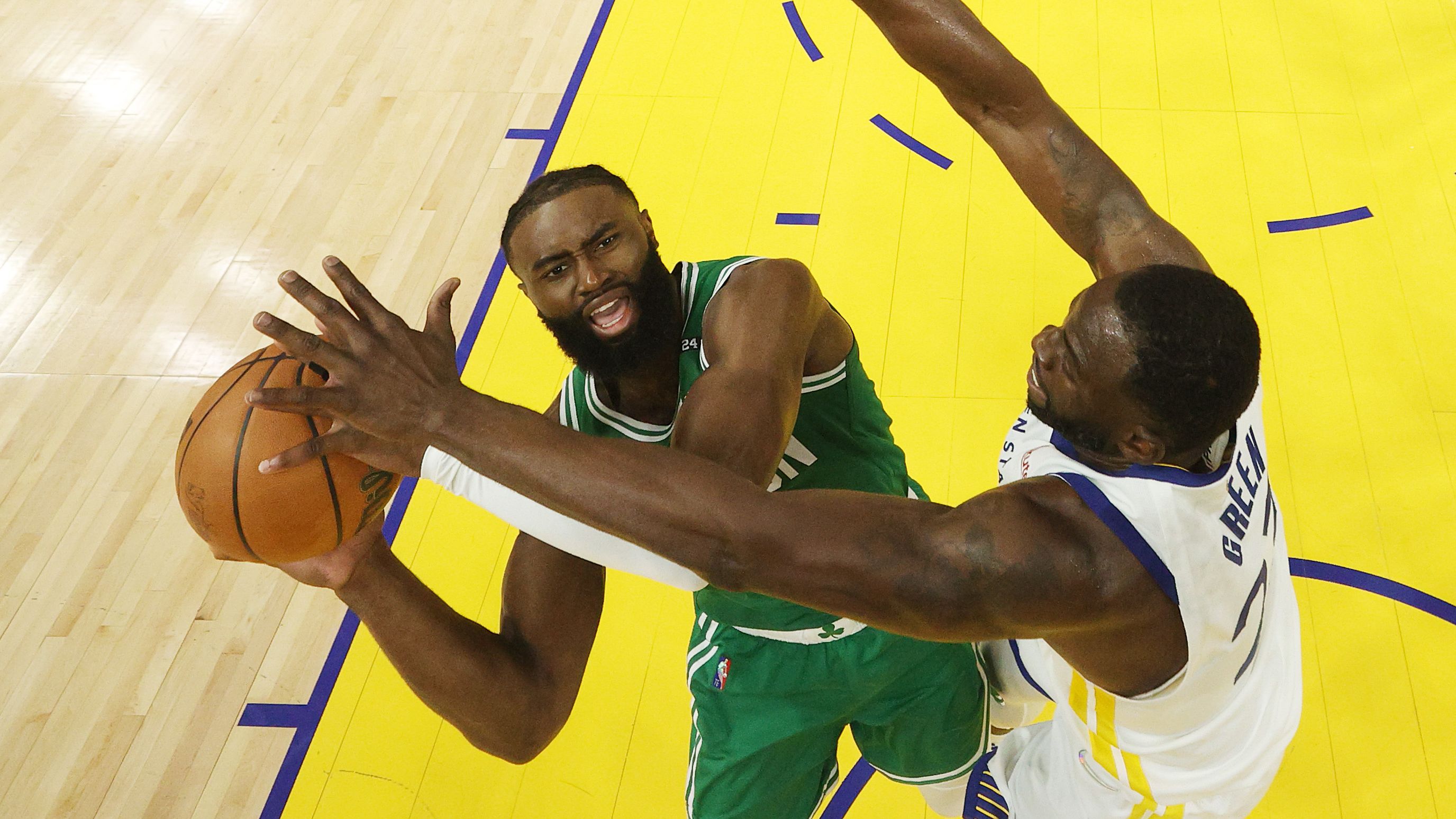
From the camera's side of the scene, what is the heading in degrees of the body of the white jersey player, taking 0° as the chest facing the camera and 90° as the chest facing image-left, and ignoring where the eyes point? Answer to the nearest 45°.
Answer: approximately 90°

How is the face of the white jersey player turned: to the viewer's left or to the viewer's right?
to the viewer's left
